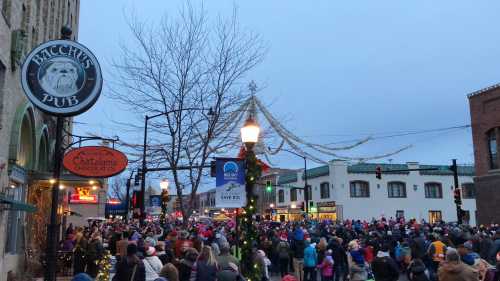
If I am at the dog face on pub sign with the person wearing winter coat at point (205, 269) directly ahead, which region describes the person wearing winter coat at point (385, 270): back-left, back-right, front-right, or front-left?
front-right

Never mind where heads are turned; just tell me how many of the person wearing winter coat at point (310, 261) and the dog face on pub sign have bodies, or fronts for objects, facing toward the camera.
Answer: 1

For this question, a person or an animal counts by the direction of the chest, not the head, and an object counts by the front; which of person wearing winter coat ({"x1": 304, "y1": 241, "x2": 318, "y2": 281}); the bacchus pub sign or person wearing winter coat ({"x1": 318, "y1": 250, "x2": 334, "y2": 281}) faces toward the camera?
the bacchus pub sign

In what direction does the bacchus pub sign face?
toward the camera

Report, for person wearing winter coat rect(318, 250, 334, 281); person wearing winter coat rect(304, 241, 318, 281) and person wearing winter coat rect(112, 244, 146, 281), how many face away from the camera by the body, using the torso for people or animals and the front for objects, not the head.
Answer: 3

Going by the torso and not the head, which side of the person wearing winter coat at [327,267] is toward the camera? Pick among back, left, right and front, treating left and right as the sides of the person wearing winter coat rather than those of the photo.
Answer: back

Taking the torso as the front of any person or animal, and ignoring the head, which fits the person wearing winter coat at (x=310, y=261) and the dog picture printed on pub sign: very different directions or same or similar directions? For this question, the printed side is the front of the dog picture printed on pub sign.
very different directions

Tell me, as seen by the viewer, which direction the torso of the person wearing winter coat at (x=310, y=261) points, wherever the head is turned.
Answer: away from the camera

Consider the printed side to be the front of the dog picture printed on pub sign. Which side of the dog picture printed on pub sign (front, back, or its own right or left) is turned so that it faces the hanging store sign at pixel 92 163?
back

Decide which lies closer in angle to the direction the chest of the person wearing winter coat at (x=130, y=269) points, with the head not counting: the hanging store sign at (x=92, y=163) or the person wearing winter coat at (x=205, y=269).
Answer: the hanging store sign

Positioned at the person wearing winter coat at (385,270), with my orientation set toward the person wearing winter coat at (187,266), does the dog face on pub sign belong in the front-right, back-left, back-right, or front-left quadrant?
front-left

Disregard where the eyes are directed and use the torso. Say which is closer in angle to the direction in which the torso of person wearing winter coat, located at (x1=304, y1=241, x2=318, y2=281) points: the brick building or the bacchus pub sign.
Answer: the brick building

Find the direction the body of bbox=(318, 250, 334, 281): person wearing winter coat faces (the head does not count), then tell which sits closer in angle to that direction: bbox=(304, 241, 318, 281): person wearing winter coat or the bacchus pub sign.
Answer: the person wearing winter coat

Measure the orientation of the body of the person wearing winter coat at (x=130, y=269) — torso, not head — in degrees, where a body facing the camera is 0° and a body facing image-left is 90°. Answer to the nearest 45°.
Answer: approximately 180°

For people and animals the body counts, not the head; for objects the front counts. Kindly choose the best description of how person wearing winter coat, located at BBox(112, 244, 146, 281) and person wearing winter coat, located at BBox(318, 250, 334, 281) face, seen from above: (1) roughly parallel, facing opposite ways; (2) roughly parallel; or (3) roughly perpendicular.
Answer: roughly parallel

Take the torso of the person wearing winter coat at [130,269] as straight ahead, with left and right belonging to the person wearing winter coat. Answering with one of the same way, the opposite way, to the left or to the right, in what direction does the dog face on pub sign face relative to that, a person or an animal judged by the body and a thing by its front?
the opposite way

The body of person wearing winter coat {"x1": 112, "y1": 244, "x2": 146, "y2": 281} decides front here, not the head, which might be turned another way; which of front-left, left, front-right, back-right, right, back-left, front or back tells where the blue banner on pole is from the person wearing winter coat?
front-right
